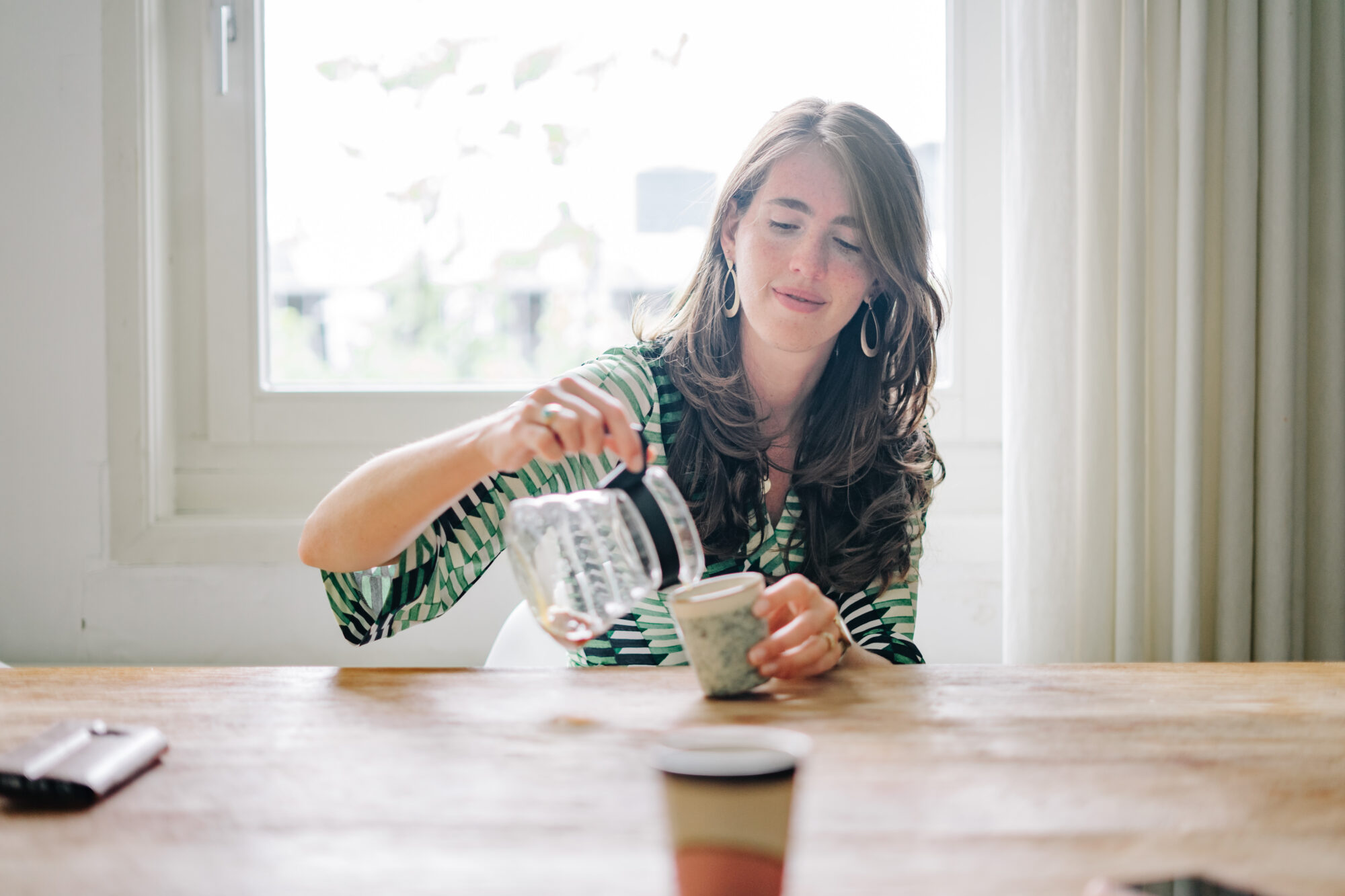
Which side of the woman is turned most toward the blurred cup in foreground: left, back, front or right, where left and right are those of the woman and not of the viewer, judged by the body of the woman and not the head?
front

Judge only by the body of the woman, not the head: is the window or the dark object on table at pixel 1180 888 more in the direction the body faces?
the dark object on table

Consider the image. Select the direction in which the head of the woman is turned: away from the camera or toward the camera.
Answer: toward the camera

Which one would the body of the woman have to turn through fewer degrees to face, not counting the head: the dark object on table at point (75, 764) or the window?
the dark object on table

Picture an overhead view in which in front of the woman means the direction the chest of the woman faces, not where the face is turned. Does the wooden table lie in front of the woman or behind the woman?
in front

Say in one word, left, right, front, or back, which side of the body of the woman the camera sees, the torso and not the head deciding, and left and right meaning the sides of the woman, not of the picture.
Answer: front

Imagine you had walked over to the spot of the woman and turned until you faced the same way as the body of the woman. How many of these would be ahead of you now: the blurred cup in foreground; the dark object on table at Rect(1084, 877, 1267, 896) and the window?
2

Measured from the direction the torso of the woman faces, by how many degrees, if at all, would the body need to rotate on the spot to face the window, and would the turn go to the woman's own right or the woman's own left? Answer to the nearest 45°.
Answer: approximately 135° to the woman's own right

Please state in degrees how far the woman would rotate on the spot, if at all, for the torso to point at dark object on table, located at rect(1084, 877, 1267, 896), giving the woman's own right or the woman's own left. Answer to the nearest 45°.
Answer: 0° — they already face it

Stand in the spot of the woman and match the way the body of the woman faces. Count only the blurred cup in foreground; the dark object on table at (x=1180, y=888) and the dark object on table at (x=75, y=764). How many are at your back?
0

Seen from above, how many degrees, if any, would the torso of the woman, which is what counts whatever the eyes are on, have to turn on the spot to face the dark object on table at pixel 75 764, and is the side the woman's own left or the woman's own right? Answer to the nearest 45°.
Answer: approximately 45° to the woman's own right
